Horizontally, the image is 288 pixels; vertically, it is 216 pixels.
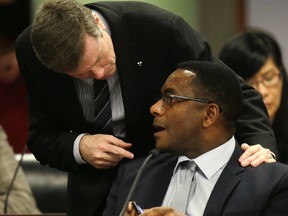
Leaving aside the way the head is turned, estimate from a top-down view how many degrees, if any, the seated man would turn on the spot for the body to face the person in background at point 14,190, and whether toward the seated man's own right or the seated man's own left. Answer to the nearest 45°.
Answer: approximately 90° to the seated man's own right

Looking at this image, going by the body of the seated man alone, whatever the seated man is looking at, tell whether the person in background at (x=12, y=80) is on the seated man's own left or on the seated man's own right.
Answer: on the seated man's own right

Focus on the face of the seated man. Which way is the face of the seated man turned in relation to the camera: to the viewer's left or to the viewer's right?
to the viewer's left

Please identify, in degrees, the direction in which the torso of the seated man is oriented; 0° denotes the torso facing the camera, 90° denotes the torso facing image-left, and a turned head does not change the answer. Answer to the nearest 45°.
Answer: approximately 45°

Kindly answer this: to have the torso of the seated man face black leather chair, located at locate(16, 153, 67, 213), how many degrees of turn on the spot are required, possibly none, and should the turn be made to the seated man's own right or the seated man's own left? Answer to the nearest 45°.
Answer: approximately 90° to the seated man's own right

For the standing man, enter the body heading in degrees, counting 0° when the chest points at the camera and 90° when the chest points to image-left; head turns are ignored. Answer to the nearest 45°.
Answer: approximately 0°
